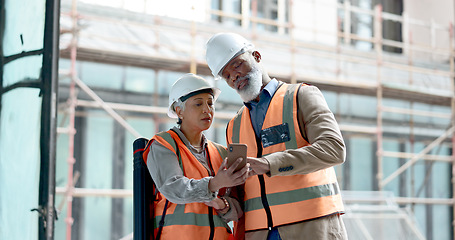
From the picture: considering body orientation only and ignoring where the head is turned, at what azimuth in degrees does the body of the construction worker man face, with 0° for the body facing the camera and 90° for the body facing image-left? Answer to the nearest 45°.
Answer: approximately 45°

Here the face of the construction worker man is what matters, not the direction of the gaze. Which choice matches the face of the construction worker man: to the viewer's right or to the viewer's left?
to the viewer's left

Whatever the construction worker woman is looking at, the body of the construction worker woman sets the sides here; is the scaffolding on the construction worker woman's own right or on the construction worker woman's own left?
on the construction worker woman's own left

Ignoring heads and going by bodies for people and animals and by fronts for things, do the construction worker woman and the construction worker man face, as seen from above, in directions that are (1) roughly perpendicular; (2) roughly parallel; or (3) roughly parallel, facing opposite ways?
roughly perpendicular

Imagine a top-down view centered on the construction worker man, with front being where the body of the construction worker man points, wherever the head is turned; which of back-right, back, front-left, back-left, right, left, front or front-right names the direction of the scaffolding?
back-right
